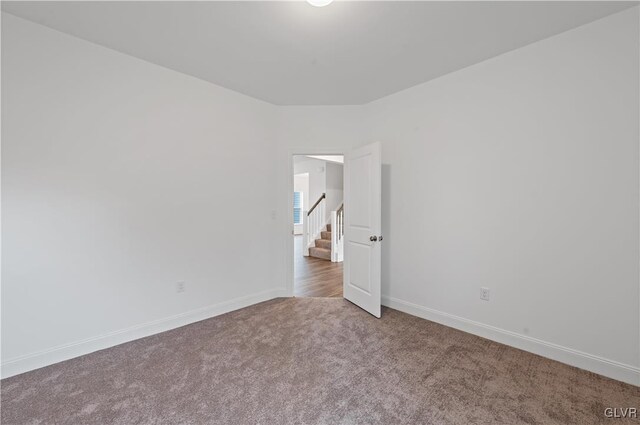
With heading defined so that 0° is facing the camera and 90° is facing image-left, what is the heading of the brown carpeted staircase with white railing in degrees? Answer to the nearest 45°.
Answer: approximately 45°

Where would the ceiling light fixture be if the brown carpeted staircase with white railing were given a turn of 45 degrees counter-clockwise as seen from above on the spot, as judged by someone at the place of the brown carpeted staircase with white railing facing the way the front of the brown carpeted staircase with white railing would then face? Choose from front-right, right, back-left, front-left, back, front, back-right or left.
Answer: front

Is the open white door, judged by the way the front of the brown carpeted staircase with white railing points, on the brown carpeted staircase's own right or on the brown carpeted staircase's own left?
on the brown carpeted staircase's own left
